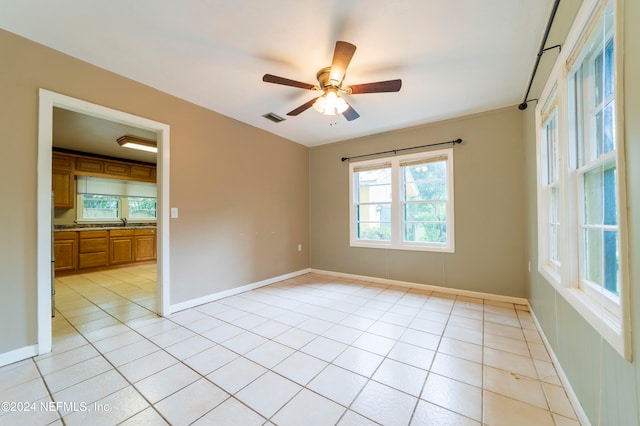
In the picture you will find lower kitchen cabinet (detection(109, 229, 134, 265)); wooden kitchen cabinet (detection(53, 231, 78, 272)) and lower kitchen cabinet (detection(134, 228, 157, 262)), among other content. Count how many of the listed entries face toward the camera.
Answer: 3

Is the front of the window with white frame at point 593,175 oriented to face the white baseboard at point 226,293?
yes

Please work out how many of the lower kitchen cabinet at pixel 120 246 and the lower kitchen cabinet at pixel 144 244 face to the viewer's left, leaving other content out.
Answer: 0

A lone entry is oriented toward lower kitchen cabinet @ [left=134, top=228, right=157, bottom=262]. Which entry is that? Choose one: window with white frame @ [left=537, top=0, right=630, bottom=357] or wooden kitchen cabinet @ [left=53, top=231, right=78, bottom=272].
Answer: the window with white frame

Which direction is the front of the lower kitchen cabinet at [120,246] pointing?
toward the camera

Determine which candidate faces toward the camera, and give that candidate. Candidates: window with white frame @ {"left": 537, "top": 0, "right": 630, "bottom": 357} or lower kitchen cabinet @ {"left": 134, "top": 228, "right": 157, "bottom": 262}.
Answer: the lower kitchen cabinet

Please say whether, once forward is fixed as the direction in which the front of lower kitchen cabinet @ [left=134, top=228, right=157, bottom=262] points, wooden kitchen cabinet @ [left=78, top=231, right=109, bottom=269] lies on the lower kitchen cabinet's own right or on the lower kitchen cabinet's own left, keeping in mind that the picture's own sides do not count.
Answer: on the lower kitchen cabinet's own right

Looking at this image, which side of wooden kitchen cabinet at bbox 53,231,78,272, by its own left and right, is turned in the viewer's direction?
front

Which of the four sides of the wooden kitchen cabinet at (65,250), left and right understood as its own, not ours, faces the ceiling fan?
front

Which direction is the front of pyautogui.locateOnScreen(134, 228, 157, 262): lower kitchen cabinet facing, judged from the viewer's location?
facing the viewer

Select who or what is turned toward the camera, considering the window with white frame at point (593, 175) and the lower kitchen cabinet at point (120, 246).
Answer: the lower kitchen cabinet

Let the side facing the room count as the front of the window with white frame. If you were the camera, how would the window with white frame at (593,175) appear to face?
facing to the left of the viewer

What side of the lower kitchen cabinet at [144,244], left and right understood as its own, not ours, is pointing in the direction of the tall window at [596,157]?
front

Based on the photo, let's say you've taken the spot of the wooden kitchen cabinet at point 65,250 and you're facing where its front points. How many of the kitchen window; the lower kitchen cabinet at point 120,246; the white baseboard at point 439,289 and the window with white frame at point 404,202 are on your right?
0

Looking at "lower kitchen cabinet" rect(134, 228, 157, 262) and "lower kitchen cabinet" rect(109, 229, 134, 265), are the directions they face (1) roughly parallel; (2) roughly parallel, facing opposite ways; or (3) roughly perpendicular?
roughly parallel

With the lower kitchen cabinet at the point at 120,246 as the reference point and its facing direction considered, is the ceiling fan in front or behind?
in front
